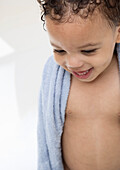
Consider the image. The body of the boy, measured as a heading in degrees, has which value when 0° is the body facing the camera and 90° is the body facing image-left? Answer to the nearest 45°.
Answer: approximately 0°
